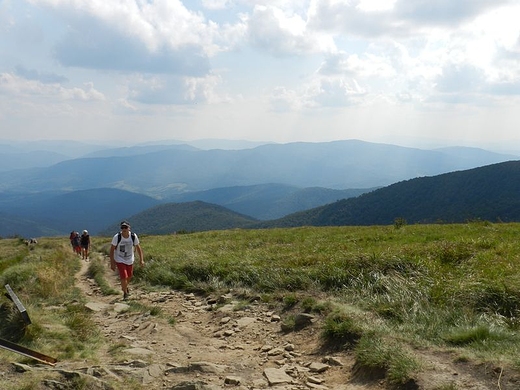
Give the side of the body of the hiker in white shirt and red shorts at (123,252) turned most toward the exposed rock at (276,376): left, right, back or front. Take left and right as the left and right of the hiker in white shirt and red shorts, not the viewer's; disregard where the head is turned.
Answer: front

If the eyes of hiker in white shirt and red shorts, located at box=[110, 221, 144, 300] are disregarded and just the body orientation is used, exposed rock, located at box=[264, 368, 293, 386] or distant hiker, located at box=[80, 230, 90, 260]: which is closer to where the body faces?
the exposed rock

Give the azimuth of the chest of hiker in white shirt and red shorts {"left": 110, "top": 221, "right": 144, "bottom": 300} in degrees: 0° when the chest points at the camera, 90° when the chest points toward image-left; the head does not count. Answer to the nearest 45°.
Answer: approximately 0°

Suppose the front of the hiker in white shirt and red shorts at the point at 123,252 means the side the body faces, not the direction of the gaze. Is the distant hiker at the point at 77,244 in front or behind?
behind

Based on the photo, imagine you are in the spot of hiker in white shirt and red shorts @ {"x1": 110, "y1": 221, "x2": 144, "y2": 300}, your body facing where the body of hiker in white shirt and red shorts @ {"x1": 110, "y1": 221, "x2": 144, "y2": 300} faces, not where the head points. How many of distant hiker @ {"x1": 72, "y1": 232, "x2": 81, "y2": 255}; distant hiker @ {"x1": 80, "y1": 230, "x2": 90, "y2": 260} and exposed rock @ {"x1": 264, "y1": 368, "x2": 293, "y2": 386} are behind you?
2

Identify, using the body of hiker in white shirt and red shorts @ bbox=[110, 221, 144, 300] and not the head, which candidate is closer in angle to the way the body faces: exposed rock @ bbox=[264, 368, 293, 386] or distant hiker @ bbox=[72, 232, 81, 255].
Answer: the exposed rock
